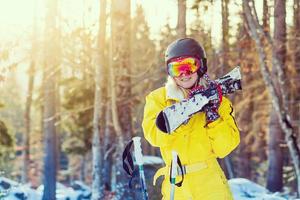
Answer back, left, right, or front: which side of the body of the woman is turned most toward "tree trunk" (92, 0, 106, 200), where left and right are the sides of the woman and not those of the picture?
back

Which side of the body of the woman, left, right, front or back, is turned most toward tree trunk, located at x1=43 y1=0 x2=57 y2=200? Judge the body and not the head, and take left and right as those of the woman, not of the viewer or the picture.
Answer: back

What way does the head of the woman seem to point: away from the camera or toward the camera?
toward the camera

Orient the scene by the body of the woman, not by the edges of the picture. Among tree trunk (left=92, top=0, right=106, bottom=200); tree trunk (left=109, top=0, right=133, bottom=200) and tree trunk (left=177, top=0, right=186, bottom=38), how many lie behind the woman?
3

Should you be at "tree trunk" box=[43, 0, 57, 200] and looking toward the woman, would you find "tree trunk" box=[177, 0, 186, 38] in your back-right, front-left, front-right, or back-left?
front-left

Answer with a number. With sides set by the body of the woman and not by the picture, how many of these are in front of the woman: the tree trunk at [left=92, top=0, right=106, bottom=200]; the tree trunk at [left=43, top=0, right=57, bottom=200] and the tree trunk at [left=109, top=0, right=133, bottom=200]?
0

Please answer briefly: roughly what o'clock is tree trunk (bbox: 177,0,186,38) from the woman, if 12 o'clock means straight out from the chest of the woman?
The tree trunk is roughly at 6 o'clock from the woman.

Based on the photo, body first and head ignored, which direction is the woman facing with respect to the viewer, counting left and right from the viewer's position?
facing the viewer

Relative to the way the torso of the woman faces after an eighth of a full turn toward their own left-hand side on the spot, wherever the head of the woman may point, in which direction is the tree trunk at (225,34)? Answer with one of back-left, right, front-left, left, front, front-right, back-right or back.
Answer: back-left

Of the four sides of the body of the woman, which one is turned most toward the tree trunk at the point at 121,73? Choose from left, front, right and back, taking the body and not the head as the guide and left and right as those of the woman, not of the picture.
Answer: back
